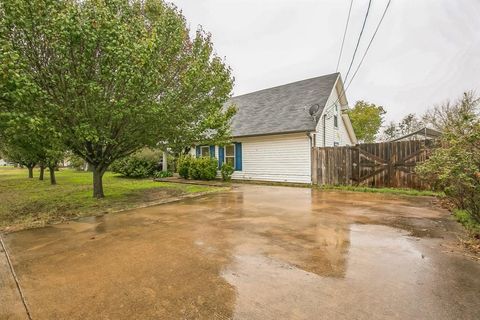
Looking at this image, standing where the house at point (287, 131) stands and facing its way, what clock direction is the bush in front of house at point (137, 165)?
The bush in front of house is roughly at 2 o'clock from the house.

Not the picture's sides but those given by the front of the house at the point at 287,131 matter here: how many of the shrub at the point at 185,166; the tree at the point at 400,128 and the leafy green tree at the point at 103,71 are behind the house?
1

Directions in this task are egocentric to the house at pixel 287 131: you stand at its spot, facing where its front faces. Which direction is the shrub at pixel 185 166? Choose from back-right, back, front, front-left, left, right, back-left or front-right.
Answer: front-right

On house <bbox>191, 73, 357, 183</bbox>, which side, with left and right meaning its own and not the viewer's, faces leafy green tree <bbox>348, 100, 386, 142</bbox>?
back

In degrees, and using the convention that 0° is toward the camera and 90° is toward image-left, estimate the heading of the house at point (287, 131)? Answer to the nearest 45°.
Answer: approximately 45°

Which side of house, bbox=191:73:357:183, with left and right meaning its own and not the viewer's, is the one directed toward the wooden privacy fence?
left

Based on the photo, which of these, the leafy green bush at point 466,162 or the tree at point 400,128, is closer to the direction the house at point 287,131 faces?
the leafy green bush

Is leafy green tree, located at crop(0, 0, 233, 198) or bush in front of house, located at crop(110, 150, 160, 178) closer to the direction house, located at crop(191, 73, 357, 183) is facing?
the leafy green tree

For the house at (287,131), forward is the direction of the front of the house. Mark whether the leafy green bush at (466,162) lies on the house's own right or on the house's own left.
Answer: on the house's own left

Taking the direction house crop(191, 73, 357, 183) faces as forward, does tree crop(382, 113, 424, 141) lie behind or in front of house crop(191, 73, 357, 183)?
behind
